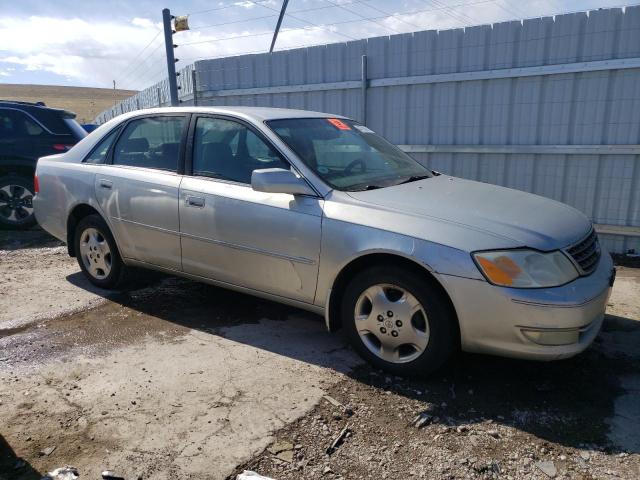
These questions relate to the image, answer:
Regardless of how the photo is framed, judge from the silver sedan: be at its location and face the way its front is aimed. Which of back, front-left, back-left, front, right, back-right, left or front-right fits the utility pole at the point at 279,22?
back-left

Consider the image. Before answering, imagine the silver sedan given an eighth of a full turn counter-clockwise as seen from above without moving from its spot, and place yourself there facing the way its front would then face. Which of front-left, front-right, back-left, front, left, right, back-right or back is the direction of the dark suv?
back-left

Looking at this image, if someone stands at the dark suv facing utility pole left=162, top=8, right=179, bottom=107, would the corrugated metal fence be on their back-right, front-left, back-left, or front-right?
front-right

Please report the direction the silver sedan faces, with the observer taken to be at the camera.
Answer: facing the viewer and to the right of the viewer

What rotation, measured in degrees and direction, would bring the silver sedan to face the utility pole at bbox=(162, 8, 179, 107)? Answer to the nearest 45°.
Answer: approximately 180°

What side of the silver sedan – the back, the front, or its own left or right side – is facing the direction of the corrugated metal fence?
left
